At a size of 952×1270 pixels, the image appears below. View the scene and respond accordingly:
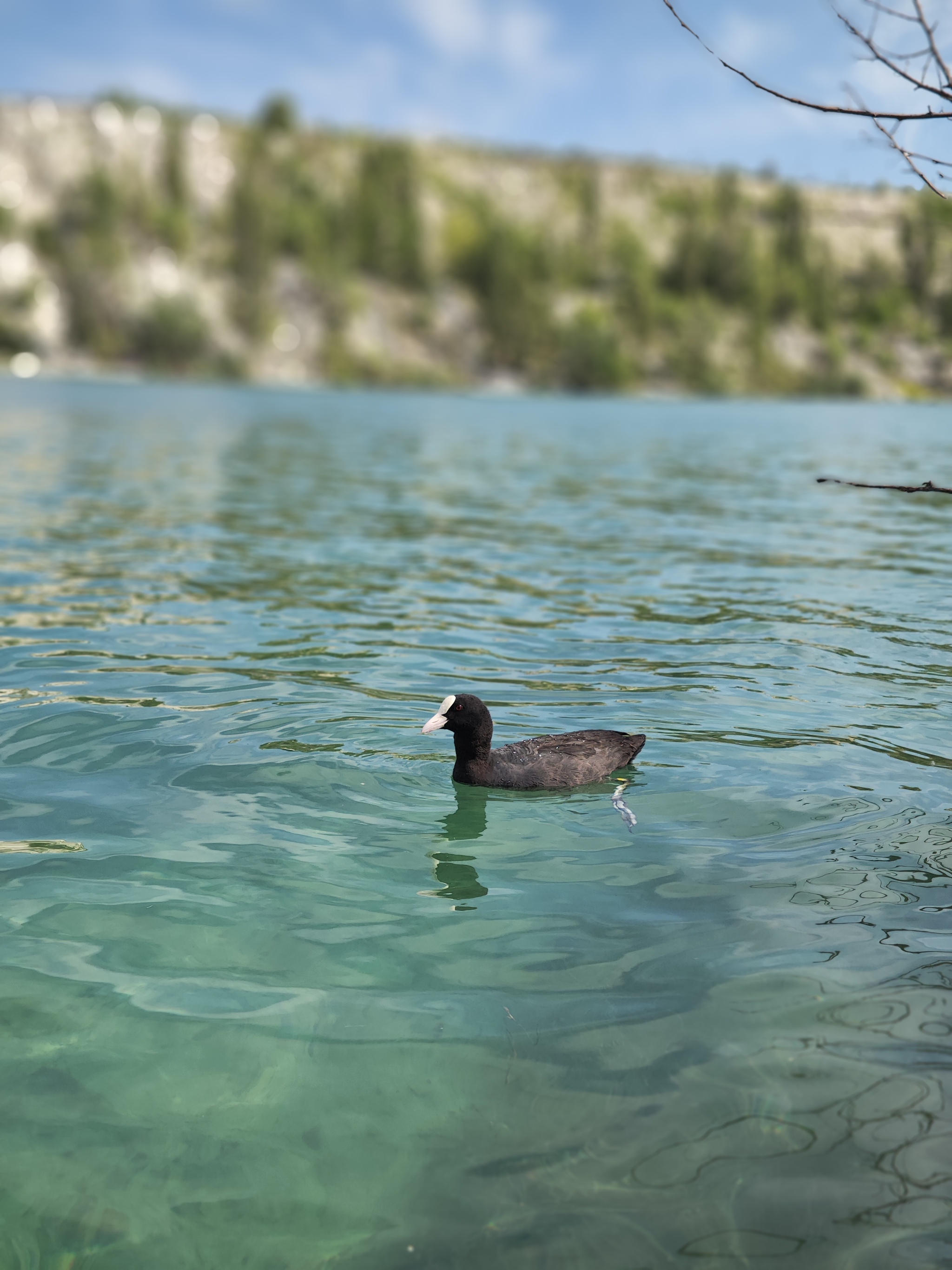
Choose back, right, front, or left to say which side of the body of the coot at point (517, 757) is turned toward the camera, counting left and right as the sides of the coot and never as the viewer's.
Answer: left
